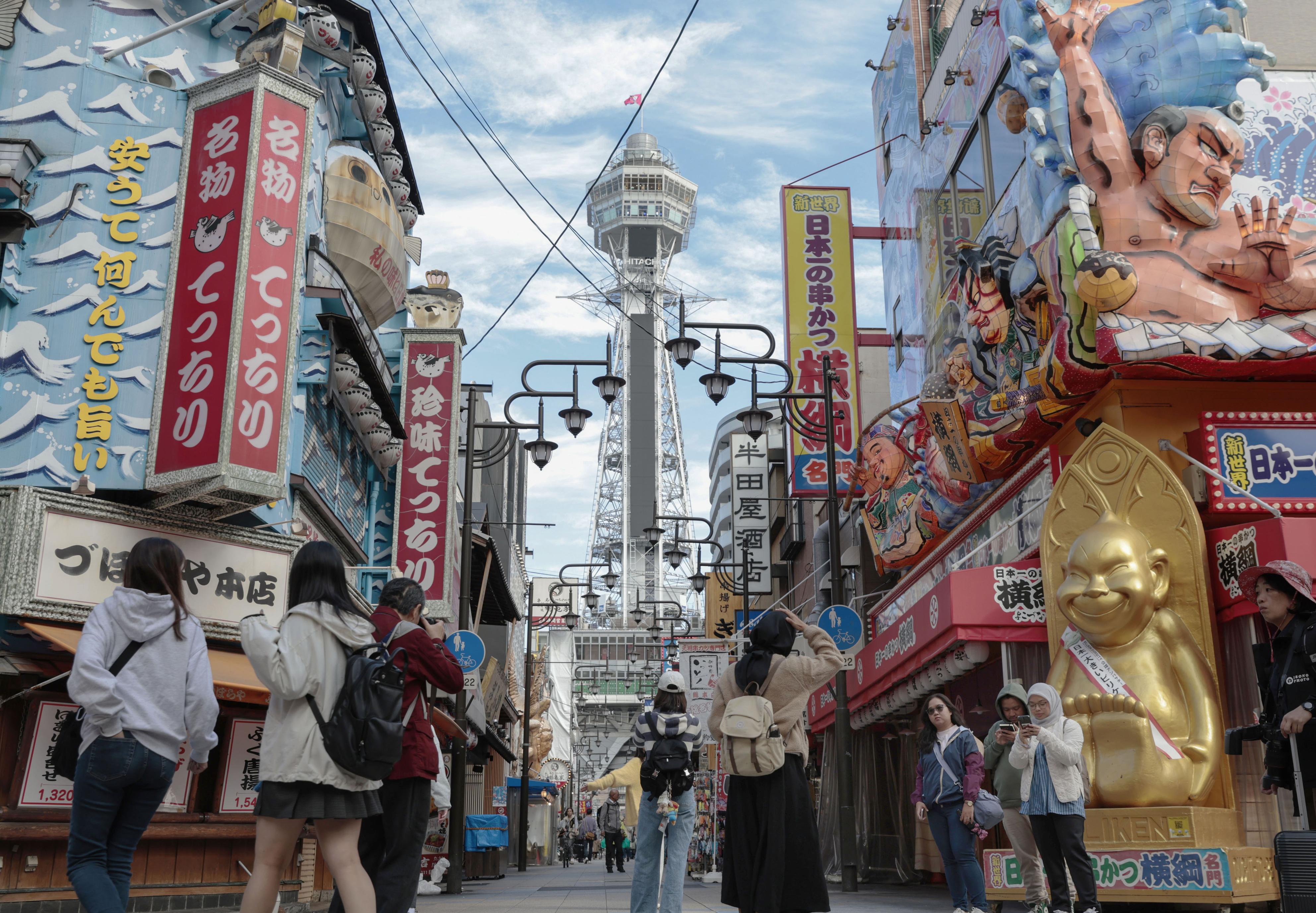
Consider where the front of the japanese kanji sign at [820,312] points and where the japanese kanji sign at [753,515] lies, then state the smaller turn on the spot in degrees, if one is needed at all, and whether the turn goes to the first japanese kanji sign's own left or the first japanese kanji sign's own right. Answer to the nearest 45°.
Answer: approximately 180°

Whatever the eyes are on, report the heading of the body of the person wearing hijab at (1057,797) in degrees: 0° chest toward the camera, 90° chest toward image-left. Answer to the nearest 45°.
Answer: approximately 45°

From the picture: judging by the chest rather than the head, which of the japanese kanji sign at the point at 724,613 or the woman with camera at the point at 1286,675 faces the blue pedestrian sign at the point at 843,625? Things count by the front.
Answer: the japanese kanji sign

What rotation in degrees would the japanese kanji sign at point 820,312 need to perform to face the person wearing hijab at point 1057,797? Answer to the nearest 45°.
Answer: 0° — it already faces them

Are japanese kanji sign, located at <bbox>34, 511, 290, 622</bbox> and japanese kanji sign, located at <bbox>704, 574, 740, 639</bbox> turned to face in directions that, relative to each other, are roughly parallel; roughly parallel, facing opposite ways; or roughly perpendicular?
roughly perpendicular

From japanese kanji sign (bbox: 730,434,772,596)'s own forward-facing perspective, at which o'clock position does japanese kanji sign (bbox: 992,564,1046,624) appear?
japanese kanji sign (bbox: 992,564,1046,624) is roughly at 12 o'clock from japanese kanji sign (bbox: 730,434,772,596).

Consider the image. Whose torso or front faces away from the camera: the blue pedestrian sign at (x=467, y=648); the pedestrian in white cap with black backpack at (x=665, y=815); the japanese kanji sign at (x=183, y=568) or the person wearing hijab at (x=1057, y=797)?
the pedestrian in white cap with black backpack

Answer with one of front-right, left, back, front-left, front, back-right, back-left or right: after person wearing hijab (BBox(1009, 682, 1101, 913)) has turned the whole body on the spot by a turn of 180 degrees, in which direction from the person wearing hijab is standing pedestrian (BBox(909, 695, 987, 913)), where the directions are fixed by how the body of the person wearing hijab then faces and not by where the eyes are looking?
left

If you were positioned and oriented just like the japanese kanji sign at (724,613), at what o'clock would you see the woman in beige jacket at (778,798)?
The woman in beige jacket is roughly at 12 o'clock from the japanese kanji sign.

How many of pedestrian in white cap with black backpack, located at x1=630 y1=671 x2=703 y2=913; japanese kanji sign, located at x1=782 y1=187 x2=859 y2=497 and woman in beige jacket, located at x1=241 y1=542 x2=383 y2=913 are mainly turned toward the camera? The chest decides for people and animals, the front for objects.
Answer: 1

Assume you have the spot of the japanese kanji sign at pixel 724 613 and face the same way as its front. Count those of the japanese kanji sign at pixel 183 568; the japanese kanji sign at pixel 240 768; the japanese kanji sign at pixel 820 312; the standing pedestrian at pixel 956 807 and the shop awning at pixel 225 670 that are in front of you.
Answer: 5

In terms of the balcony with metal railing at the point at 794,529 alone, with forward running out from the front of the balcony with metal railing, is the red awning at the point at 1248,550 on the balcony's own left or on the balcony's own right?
on the balcony's own left

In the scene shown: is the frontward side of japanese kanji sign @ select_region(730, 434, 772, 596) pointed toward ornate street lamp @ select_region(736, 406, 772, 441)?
yes

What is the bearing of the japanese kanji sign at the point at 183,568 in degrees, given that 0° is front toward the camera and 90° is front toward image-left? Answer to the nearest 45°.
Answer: approximately 315°
